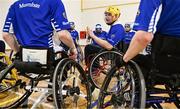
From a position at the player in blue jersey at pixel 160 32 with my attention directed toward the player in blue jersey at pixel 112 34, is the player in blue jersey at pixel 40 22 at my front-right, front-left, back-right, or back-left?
front-left

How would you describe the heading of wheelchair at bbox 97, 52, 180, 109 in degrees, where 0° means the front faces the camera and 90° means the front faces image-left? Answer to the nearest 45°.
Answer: approximately 135°

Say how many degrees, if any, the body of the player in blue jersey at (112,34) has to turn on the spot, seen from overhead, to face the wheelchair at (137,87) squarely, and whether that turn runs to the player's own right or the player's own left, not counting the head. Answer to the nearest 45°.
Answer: approximately 90° to the player's own left

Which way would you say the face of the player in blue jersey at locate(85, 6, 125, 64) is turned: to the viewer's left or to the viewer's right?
to the viewer's left

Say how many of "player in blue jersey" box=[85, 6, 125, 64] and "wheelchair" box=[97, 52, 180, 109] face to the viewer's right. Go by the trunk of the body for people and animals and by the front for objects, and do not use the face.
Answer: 0

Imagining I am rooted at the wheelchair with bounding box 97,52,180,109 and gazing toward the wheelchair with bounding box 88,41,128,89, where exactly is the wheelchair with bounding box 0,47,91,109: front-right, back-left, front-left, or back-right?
front-left

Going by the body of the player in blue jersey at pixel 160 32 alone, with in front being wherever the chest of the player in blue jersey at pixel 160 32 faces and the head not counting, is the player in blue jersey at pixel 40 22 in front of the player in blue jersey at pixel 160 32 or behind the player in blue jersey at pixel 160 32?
in front
